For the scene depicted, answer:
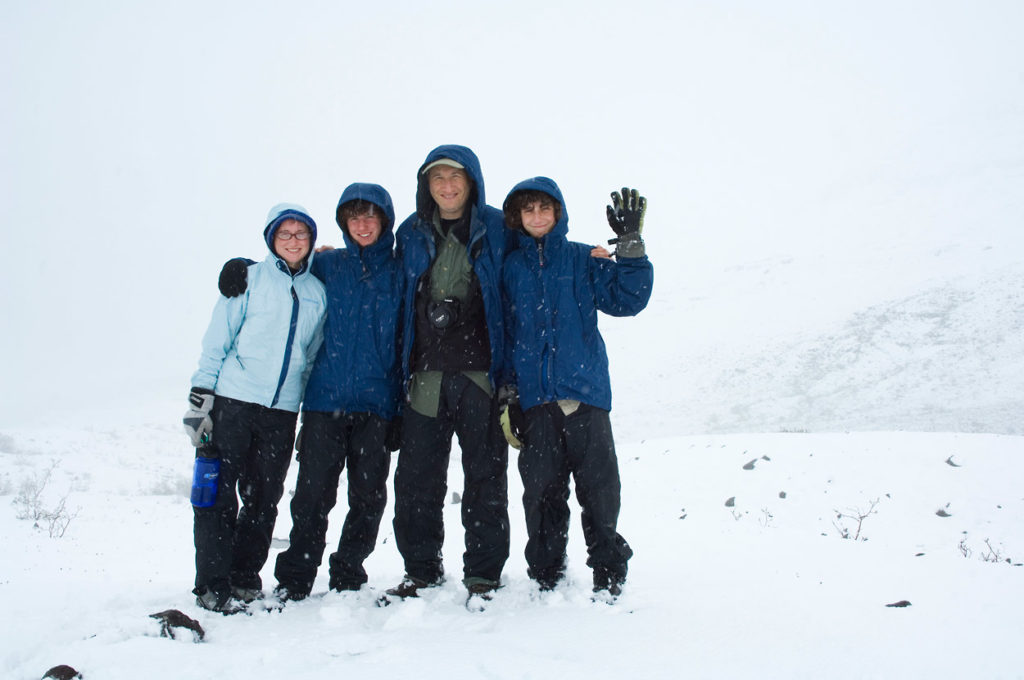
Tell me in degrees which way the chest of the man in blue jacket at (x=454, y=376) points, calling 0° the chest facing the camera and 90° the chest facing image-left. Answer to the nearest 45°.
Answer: approximately 0°

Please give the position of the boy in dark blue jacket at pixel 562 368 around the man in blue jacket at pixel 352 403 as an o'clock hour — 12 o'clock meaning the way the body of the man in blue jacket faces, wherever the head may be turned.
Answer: The boy in dark blue jacket is roughly at 10 o'clock from the man in blue jacket.

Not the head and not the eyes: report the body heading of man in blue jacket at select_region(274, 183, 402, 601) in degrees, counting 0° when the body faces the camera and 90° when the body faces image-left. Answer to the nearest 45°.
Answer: approximately 0°

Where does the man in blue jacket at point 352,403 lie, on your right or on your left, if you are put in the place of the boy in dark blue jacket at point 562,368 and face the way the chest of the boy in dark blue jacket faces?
on your right
